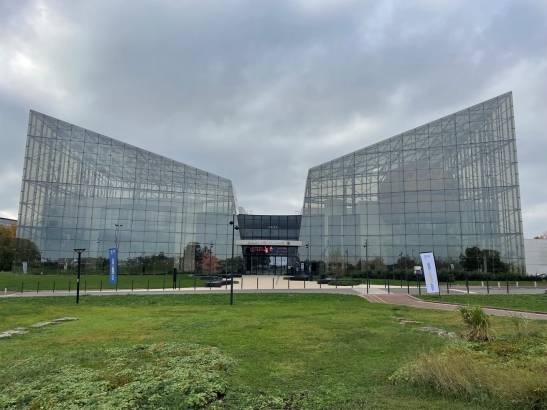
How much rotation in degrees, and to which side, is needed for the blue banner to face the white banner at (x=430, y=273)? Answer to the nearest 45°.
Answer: approximately 45° to its left

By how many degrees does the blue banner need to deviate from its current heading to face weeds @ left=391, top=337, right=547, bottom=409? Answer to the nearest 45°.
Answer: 0° — it already faces it

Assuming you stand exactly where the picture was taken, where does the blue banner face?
facing the viewer

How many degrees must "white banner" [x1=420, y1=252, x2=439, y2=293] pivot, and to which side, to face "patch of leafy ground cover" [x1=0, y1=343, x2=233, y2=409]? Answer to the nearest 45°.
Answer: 0° — it already faces it

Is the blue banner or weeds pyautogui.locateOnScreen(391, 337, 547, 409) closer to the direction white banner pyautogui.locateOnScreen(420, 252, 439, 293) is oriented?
the weeds

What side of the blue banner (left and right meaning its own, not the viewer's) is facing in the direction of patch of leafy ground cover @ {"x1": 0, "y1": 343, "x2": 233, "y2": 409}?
front

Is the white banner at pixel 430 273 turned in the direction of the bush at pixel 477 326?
yes

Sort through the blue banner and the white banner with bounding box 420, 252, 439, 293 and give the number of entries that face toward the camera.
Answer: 2

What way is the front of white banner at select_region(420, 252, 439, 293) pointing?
toward the camera

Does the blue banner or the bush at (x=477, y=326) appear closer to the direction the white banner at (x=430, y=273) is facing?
the bush

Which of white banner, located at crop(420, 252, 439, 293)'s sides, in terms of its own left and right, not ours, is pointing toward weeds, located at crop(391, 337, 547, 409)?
front

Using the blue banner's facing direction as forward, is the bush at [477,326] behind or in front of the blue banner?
in front
